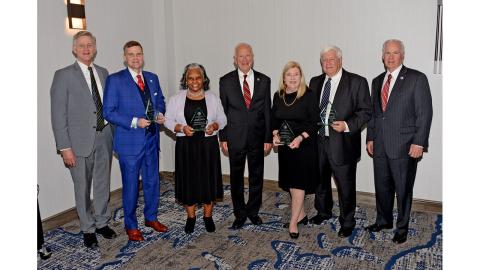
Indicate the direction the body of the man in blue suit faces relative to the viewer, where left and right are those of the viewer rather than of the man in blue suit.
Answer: facing the viewer and to the right of the viewer

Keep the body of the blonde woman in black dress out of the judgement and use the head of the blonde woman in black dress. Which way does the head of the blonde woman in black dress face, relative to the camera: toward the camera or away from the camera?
toward the camera

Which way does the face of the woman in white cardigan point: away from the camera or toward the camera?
toward the camera

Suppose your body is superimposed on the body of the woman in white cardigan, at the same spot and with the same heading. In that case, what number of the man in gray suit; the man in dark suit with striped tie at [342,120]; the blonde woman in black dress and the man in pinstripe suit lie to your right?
1

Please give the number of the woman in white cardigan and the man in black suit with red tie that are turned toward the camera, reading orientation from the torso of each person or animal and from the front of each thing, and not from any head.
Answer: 2

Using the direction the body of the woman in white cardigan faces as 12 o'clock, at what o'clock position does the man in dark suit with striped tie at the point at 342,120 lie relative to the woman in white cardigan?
The man in dark suit with striped tie is roughly at 9 o'clock from the woman in white cardigan.

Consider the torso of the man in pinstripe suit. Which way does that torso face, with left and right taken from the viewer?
facing the viewer and to the left of the viewer

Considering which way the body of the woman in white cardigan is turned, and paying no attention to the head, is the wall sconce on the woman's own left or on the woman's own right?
on the woman's own right

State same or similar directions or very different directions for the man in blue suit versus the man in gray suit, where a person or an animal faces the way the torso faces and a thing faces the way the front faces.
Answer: same or similar directions

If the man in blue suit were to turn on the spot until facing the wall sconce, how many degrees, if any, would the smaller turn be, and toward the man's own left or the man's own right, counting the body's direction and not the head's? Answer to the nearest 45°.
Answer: approximately 180°

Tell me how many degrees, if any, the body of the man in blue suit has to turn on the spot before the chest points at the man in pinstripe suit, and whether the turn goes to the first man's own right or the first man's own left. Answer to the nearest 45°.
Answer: approximately 45° to the first man's own left

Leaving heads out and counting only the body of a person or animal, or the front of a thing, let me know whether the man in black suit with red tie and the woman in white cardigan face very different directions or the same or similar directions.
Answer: same or similar directions

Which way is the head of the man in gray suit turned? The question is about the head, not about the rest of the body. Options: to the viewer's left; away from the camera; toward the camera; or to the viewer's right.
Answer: toward the camera

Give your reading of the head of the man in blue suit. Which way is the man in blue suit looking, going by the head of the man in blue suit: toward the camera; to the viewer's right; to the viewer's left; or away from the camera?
toward the camera

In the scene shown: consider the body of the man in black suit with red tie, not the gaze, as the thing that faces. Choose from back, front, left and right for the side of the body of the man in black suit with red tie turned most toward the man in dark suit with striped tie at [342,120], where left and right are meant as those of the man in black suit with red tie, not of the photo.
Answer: left

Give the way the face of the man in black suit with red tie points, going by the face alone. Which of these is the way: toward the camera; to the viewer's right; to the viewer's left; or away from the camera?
toward the camera
